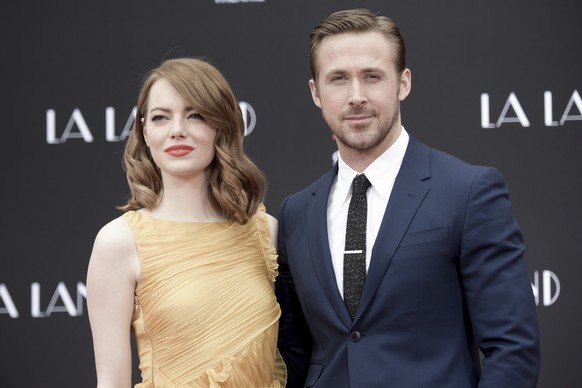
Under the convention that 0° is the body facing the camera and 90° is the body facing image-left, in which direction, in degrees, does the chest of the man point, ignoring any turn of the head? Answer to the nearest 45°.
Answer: approximately 45°

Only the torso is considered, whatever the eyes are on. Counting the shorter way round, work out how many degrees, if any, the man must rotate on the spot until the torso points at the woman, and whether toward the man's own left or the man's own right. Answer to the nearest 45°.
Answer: approximately 45° to the man's own right
